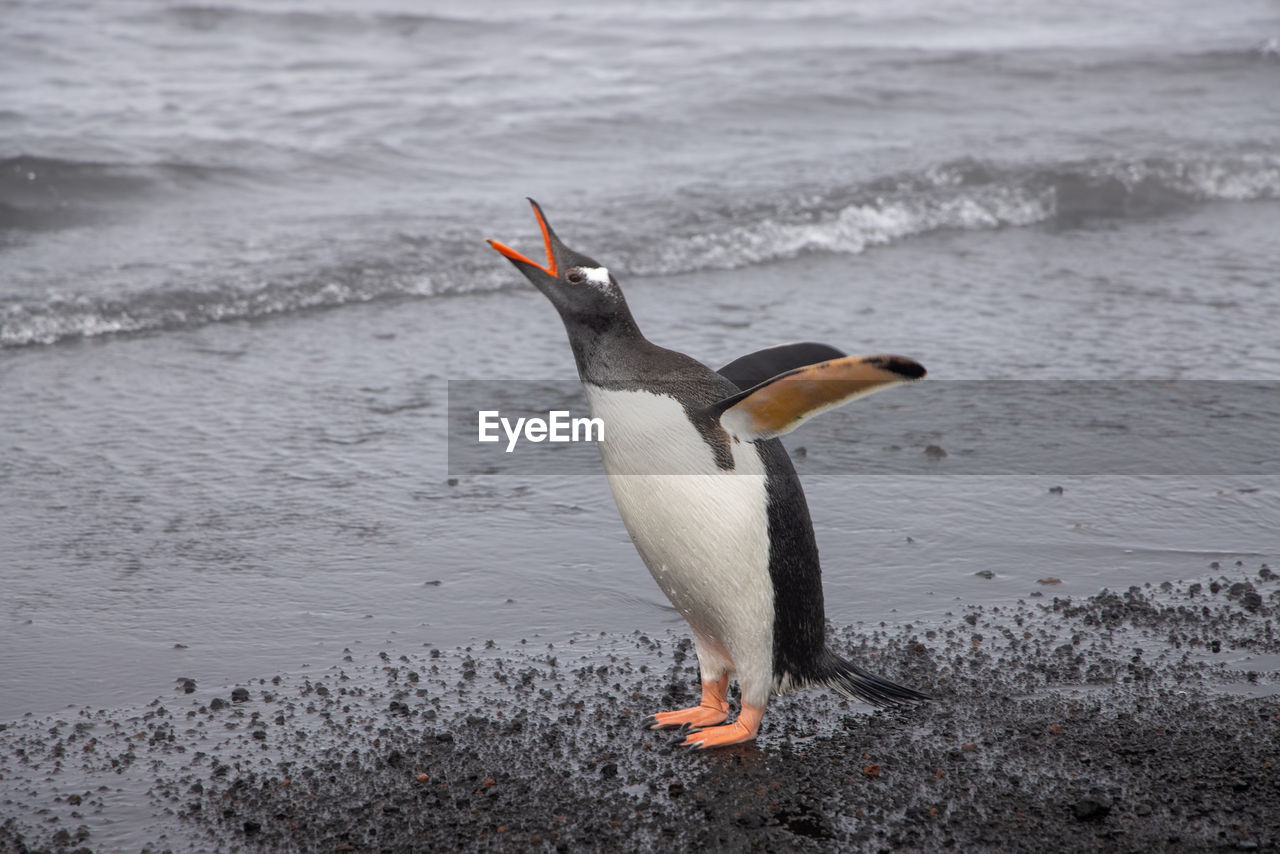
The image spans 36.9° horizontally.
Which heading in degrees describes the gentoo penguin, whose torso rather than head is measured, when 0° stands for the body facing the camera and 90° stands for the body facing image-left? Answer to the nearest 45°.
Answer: approximately 90°

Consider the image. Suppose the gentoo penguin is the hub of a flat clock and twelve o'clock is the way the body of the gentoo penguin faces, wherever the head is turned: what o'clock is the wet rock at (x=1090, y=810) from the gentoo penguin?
The wet rock is roughly at 7 o'clock from the gentoo penguin.
